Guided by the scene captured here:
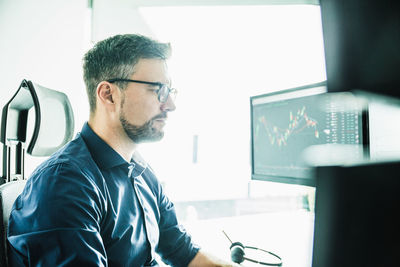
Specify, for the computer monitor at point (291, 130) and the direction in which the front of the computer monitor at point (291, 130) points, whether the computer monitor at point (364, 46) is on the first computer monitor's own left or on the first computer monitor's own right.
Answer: on the first computer monitor's own left

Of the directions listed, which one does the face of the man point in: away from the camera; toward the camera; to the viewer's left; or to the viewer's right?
to the viewer's right

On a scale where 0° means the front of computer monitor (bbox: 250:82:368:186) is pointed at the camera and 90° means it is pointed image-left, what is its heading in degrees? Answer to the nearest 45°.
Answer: approximately 45°

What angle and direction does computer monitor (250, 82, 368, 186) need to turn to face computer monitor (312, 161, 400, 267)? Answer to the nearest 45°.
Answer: approximately 45° to its left
